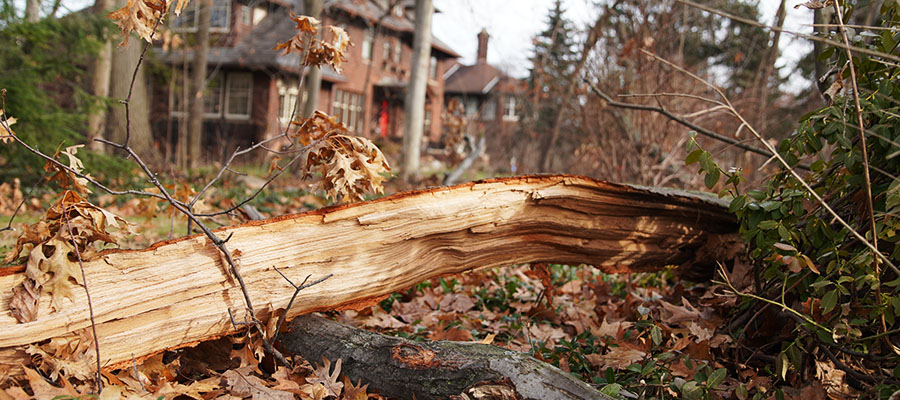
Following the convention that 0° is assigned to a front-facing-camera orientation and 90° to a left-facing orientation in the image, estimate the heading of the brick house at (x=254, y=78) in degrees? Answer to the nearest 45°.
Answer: approximately 315°

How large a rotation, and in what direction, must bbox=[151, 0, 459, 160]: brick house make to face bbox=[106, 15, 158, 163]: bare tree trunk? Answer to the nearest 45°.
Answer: approximately 45° to its right

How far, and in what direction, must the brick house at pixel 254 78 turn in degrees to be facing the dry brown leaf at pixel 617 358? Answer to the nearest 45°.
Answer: approximately 45° to its right

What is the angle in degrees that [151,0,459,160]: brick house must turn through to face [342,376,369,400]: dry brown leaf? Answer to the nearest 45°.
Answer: approximately 45° to its right

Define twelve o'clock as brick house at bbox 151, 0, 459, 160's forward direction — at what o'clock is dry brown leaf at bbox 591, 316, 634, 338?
The dry brown leaf is roughly at 1 o'clock from the brick house.

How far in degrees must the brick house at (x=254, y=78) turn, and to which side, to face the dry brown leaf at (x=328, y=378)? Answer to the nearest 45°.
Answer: approximately 45° to its right

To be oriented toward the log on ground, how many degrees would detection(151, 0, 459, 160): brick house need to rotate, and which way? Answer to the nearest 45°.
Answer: approximately 45° to its right

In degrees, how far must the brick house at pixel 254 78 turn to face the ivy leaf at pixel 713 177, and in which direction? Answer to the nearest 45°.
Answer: approximately 45° to its right
